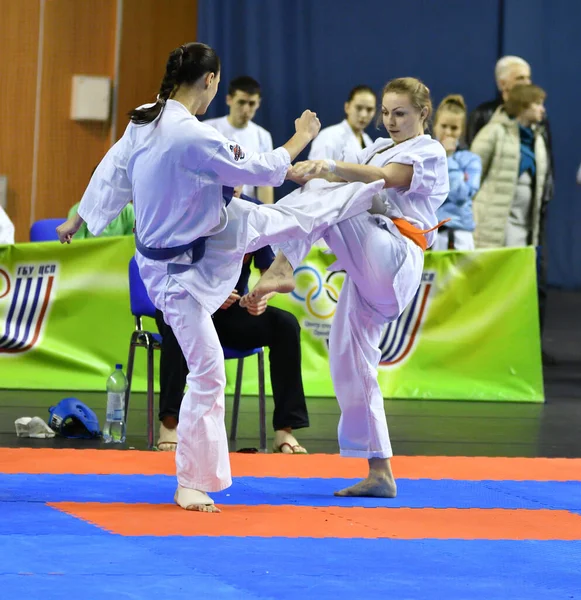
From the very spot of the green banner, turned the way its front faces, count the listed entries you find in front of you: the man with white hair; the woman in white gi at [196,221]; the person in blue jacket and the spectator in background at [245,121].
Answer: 1

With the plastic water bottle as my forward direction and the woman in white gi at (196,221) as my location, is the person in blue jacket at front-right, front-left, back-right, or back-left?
front-right

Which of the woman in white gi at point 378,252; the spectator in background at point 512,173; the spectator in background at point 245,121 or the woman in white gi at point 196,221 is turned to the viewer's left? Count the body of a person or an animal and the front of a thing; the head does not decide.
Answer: the woman in white gi at point 378,252

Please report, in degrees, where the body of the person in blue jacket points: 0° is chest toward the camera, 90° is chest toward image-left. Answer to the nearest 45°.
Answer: approximately 45°

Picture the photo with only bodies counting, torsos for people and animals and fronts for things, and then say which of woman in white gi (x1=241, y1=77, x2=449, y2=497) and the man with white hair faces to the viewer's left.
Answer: the woman in white gi

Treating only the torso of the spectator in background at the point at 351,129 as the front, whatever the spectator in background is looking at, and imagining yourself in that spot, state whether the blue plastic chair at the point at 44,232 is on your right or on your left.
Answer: on your right

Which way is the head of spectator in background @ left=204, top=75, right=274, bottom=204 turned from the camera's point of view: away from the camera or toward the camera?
toward the camera

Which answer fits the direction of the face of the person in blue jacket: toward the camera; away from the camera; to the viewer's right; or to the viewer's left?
toward the camera

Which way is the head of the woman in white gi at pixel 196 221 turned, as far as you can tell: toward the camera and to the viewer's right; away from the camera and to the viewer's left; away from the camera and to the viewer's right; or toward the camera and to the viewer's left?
away from the camera and to the viewer's right

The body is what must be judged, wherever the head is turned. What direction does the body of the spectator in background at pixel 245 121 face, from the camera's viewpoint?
toward the camera

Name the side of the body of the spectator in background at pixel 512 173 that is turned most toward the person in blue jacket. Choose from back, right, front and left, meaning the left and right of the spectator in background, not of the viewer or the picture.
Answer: right

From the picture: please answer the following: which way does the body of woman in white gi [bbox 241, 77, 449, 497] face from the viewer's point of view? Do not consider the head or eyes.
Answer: to the viewer's left
